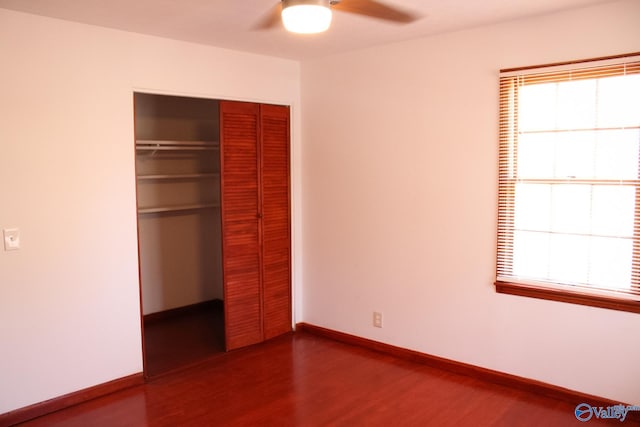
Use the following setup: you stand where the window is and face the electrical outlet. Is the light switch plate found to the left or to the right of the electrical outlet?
left

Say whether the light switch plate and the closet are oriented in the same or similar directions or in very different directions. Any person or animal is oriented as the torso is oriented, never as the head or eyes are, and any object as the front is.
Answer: same or similar directions

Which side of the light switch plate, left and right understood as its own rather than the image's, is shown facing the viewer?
front

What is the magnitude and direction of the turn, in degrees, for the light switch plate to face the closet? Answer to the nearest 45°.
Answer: approximately 135° to its left

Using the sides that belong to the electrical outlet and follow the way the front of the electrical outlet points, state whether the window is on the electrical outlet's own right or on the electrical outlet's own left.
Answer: on the electrical outlet's own left

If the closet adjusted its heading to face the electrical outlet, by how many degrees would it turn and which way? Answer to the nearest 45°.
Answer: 0° — it already faces it

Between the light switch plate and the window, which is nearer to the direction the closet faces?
the window

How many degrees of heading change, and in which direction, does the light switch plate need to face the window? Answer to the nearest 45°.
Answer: approximately 45° to its left

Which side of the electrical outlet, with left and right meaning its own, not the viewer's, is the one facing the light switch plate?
front

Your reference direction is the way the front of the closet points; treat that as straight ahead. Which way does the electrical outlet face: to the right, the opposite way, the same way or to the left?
to the right

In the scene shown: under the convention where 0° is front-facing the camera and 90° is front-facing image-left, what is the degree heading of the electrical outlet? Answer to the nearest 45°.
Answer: approximately 45°

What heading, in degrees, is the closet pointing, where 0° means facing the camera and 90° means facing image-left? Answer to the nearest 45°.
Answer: approximately 315°

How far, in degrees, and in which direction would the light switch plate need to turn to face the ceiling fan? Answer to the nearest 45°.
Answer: approximately 45° to its left

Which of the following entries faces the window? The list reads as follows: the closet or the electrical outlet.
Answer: the closet

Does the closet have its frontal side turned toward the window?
yes
